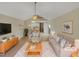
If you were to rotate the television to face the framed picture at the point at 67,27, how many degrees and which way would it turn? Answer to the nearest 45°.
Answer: approximately 45° to its left

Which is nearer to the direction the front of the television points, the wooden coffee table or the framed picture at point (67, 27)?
the framed picture

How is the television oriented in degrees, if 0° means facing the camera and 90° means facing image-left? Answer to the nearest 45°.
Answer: approximately 315°
